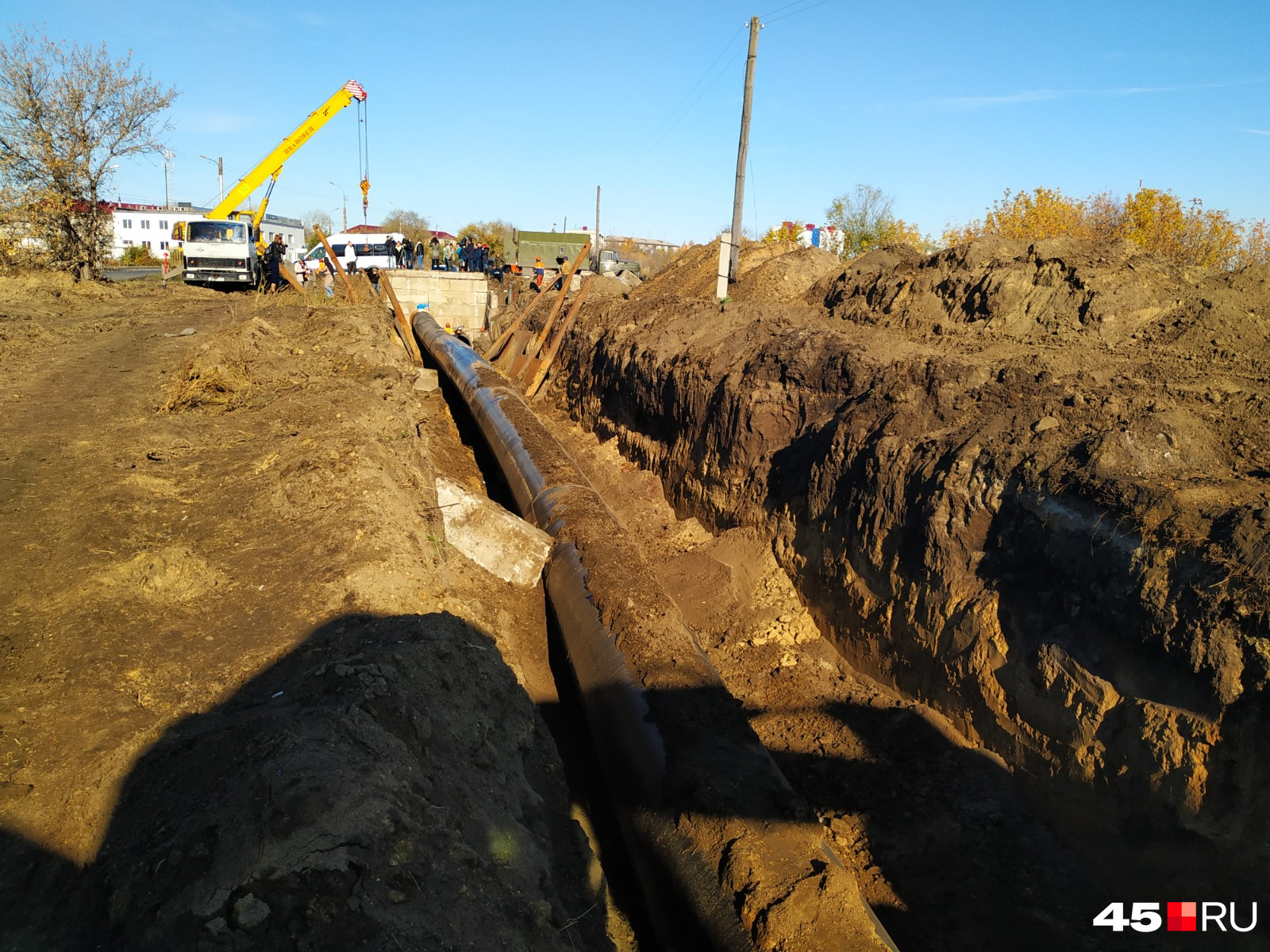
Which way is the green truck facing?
to the viewer's right

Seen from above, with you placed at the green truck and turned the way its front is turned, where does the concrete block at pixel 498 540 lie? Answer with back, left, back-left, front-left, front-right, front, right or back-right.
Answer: right

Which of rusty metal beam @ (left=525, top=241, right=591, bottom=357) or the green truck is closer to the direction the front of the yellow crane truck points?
the rusty metal beam

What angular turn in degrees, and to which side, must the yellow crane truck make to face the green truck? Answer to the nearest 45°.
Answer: approximately 135° to its left

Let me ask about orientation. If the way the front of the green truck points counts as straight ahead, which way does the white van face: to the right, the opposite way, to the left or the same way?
the opposite way

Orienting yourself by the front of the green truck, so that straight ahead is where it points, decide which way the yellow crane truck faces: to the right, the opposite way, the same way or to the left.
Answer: to the right

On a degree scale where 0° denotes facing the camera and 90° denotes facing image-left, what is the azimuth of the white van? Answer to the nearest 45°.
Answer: approximately 90°

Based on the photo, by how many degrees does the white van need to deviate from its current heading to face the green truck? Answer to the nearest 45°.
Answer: approximately 180°

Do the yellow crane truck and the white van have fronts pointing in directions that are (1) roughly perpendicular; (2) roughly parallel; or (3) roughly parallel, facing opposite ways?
roughly perpendicular

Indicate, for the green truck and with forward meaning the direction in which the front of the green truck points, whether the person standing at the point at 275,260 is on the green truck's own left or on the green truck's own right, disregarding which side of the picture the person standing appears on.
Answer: on the green truck's own right

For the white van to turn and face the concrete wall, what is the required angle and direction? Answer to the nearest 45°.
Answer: approximately 90° to its left

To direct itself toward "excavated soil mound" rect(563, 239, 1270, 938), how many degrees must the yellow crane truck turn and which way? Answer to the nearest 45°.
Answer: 0° — it already faces it

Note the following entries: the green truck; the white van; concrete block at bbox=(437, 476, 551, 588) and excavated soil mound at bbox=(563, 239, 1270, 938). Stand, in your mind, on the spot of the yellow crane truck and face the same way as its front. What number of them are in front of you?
2
